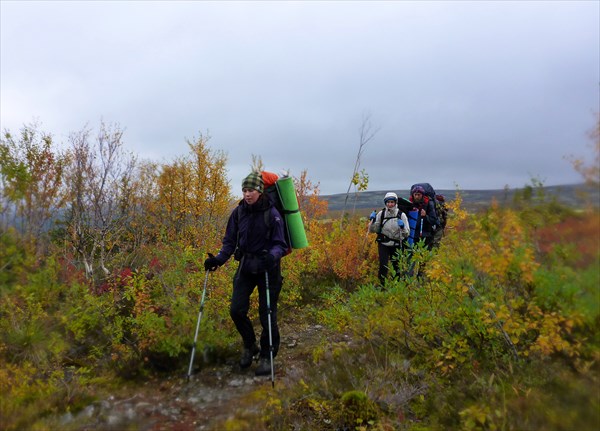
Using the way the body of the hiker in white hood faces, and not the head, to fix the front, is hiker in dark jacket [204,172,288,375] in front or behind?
in front

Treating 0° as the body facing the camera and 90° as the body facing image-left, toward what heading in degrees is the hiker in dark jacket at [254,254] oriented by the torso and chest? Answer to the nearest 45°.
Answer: approximately 45°

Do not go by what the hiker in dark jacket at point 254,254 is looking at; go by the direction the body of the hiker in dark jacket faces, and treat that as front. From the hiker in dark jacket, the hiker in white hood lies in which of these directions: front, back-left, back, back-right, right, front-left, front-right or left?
back

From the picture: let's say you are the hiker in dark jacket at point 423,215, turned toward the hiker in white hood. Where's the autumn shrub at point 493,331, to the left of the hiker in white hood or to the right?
left

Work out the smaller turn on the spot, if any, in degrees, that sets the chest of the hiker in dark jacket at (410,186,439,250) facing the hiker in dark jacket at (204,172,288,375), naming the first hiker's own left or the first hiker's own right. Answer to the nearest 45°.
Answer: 0° — they already face them

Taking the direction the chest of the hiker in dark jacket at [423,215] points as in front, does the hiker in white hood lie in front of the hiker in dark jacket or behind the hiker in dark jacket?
in front

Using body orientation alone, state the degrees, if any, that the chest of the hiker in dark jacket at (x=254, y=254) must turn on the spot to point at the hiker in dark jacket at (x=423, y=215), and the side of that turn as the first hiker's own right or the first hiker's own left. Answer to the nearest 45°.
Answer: approximately 180°

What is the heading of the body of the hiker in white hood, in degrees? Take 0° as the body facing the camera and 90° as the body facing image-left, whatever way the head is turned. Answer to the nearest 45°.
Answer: approximately 0°

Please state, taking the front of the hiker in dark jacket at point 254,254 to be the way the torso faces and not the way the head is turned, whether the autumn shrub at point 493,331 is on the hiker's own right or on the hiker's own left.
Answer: on the hiker's own left

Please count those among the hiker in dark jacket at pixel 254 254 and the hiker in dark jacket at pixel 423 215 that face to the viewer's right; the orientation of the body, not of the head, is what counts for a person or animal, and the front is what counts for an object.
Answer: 0

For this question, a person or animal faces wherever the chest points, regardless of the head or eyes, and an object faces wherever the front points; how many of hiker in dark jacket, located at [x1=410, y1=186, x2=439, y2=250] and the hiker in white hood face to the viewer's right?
0
